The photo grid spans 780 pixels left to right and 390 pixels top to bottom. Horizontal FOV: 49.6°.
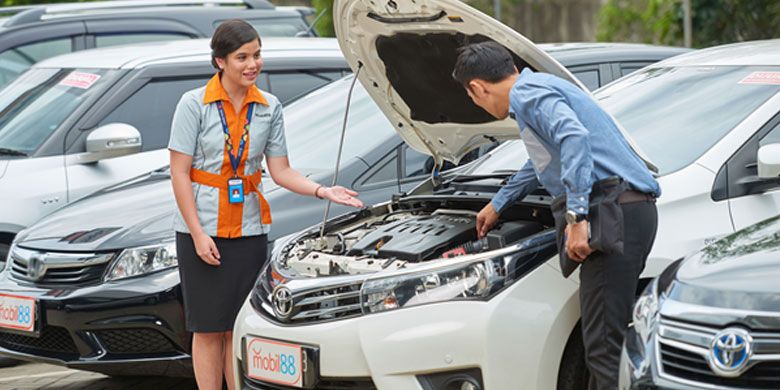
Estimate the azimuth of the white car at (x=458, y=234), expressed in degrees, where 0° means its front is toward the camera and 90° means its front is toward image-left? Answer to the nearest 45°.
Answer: approximately 45°

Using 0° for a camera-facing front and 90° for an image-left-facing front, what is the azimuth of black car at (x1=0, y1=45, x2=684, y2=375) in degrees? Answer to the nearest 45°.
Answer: approximately 45°

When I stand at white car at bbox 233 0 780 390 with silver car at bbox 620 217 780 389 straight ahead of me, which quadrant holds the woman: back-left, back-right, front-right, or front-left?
back-right

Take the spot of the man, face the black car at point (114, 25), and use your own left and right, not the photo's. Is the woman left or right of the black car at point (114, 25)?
left

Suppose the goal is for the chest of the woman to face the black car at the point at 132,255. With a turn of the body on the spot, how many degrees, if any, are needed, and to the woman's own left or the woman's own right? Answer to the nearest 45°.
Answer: approximately 180°

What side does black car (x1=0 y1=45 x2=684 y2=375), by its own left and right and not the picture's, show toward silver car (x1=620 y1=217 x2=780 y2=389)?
left

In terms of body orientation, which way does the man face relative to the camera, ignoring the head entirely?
to the viewer's left
